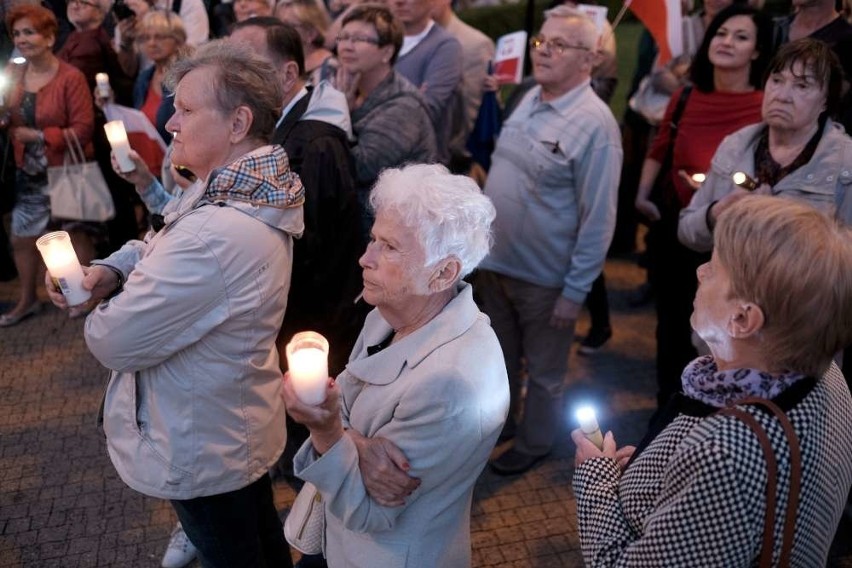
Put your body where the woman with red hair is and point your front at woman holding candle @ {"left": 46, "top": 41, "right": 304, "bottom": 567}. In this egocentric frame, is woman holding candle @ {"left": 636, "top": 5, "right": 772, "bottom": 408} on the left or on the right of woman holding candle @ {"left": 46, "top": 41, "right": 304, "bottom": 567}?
left

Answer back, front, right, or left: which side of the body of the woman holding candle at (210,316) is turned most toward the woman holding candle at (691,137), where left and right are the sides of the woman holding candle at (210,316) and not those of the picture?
back

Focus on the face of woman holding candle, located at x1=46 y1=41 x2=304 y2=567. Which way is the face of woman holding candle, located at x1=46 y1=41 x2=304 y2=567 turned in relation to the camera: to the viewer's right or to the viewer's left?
to the viewer's left

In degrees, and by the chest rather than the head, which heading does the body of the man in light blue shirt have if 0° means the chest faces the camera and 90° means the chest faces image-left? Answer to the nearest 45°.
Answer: approximately 45°

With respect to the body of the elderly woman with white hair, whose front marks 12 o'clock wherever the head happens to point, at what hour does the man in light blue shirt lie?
The man in light blue shirt is roughly at 5 o'clock from the elderly woman with white hair.

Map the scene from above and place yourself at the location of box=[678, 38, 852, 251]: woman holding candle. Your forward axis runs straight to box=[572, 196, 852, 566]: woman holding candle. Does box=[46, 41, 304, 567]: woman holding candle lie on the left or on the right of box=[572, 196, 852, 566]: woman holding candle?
right

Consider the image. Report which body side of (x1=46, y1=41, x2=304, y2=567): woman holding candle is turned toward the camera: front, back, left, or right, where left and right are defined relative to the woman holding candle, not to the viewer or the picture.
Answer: left

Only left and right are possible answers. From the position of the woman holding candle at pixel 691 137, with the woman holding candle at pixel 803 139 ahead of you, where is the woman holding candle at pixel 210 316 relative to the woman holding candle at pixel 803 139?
right

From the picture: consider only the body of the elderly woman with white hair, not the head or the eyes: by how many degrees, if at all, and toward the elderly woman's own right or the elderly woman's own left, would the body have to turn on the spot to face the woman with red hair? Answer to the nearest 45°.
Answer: approximately 90° to the elderly woman's own right

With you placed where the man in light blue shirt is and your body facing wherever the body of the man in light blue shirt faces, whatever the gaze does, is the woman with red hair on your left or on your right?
on your right

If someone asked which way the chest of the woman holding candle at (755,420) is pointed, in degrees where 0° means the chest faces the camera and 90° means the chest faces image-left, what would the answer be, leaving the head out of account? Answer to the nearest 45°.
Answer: approximately 135°

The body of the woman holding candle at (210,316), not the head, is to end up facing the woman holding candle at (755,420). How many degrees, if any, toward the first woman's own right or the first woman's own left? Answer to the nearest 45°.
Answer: approximately 135° to the first woman's own left

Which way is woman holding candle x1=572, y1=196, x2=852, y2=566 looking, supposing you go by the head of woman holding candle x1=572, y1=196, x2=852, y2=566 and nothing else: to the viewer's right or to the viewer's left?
to the viewer's left

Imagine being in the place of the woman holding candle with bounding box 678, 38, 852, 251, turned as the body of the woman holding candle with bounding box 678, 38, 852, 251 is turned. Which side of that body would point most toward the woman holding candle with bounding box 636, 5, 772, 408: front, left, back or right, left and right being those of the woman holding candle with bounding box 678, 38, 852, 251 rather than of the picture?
right
